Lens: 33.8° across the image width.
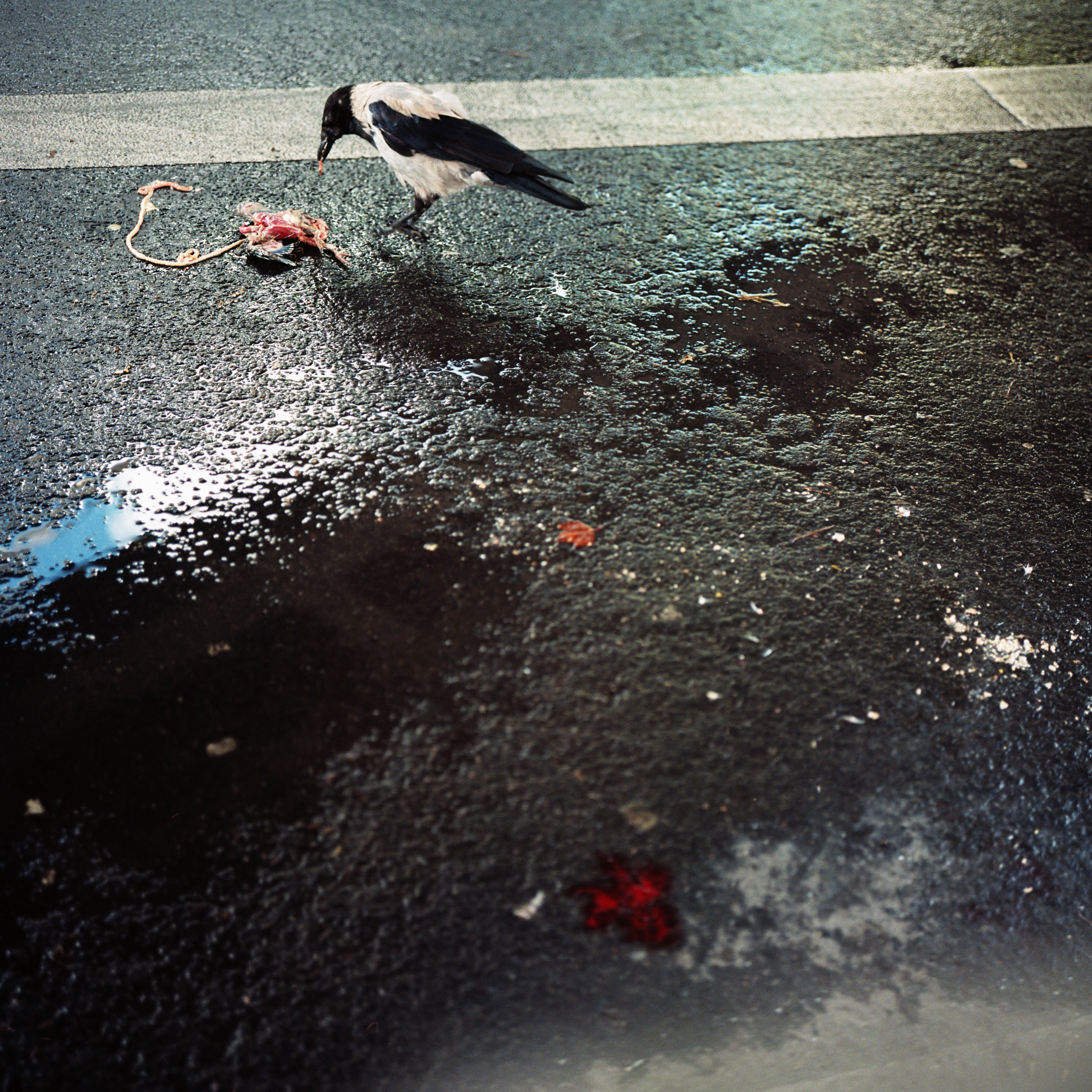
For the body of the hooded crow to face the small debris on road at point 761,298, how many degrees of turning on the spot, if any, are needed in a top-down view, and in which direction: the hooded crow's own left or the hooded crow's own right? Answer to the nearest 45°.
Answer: approximately 180°

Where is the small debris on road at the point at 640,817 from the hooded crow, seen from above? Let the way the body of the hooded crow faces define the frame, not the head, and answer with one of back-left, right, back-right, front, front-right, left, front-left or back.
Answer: left

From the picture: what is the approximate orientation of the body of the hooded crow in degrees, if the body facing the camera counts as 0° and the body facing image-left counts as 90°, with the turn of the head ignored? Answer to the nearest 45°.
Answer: approximately 90°

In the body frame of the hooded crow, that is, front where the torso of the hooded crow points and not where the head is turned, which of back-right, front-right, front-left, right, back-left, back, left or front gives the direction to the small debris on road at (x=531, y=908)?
left

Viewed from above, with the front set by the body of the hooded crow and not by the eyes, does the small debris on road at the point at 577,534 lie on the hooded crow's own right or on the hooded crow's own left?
on the hooded crow's own left
